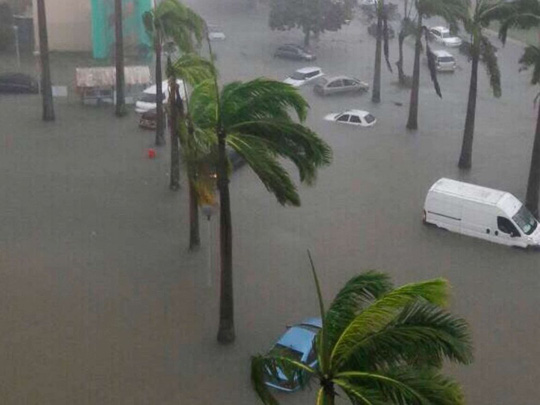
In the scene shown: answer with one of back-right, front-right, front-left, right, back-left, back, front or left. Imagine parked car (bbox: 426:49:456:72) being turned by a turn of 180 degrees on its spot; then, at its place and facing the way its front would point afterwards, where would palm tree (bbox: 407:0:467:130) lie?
back-left

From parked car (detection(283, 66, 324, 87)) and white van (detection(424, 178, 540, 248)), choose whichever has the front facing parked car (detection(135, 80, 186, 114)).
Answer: parked car (detection(283, 66, 324, 87))

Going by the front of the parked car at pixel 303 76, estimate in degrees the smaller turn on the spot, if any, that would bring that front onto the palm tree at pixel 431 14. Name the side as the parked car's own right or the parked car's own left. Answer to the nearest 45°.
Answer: approximately 90° to the parked car's own left

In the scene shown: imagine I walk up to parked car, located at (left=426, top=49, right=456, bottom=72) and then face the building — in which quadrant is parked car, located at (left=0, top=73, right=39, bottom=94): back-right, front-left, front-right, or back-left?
front-left

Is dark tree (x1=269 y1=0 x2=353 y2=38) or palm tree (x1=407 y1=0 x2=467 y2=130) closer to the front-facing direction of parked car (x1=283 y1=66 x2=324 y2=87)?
the palm tree

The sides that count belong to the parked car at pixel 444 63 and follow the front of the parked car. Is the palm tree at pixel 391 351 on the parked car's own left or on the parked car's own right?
on the parked car's own right

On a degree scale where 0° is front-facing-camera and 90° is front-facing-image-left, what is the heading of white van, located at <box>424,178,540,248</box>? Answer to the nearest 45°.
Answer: approximately 315°
